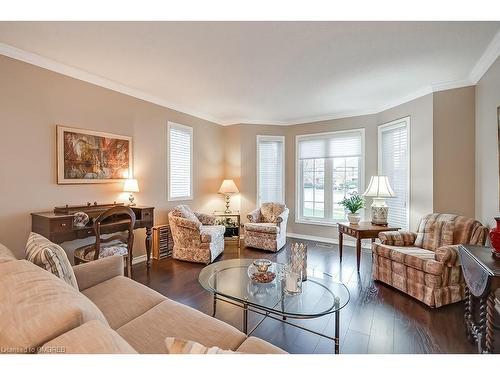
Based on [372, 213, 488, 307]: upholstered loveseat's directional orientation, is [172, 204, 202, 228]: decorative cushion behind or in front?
in front

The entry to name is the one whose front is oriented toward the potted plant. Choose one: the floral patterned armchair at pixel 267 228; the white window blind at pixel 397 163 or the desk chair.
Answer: the white window blind

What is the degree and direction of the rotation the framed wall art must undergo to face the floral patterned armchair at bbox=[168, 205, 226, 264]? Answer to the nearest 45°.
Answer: approximately 45° to its left

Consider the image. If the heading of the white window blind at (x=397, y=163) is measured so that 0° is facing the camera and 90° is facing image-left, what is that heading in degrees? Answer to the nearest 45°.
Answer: approximately 45°

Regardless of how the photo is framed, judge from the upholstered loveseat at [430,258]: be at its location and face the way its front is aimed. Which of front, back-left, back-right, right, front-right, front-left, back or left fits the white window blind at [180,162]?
front-right

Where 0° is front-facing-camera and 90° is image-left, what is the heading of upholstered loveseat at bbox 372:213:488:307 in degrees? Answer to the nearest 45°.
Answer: approximately 45°

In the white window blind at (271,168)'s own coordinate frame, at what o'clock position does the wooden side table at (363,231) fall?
The wooden side table is roughly at 11 o'clock from the white window blind.

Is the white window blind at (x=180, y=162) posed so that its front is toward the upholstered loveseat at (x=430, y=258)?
yes

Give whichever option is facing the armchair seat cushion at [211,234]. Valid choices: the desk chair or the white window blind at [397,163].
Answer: the white window blind

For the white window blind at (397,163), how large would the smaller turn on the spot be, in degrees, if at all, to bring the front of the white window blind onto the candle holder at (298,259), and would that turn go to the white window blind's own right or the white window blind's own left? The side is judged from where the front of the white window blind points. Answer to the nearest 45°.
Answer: approximately 45° to the white window blind's own left

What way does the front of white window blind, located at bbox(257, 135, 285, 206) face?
toward the camera

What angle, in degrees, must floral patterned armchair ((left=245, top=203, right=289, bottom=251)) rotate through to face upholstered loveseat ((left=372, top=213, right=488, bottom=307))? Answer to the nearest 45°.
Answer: approximately 90° to its left

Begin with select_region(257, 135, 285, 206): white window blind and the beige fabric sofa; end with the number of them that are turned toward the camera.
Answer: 1

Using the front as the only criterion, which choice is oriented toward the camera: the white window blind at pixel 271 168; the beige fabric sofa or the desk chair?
the white window blind

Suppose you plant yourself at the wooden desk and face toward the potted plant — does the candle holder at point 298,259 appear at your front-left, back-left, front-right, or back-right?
front-right

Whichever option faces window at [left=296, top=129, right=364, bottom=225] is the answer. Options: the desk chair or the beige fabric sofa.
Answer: the beige fabric sofa

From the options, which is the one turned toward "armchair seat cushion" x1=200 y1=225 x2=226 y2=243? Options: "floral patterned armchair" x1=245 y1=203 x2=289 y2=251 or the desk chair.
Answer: the floral patterned armchair

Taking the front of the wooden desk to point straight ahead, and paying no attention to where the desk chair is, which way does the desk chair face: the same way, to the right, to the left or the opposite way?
the opposite way

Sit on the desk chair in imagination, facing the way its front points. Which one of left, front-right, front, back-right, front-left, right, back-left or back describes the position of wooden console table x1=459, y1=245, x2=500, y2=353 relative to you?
back

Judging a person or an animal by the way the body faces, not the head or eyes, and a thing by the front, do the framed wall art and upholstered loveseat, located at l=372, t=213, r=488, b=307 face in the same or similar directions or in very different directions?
very different directions

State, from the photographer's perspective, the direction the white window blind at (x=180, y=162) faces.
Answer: facing the viewer and to the right of the viewer

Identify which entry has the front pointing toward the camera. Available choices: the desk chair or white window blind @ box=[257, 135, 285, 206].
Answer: the white window blind

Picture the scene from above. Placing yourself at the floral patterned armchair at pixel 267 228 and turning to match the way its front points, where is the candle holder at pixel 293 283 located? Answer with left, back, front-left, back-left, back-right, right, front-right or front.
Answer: front-left

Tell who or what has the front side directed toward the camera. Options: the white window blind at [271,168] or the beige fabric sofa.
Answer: the white window blind
